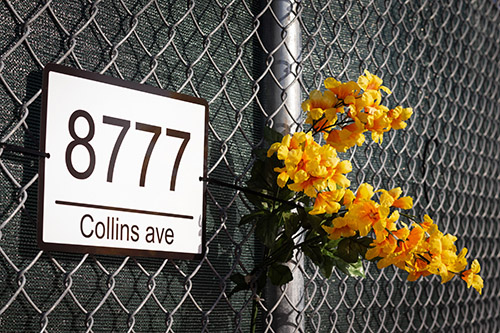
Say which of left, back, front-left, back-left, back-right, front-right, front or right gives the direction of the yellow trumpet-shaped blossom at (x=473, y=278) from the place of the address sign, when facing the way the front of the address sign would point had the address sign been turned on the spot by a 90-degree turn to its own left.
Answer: front-right

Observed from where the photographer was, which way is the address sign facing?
facing the viewer and to the right of the viewer

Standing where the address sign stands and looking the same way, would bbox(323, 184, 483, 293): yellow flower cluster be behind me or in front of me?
in front
